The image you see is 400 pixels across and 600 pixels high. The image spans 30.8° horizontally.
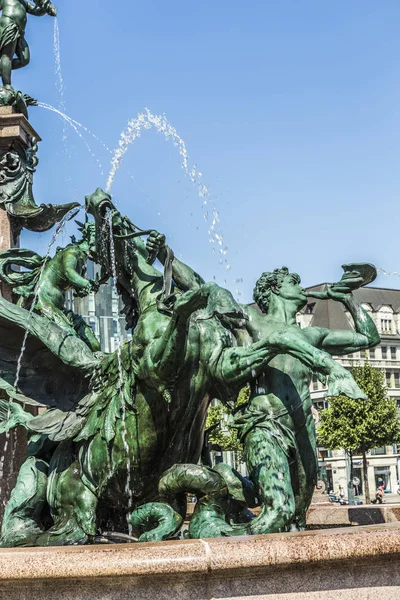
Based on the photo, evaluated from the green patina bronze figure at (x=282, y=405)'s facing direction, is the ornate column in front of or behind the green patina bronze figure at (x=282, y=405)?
behind

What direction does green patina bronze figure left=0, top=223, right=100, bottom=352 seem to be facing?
to the viewer's right

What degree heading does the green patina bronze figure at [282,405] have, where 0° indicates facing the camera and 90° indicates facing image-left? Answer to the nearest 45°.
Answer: approximately 315°

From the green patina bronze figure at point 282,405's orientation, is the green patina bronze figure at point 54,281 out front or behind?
behind
